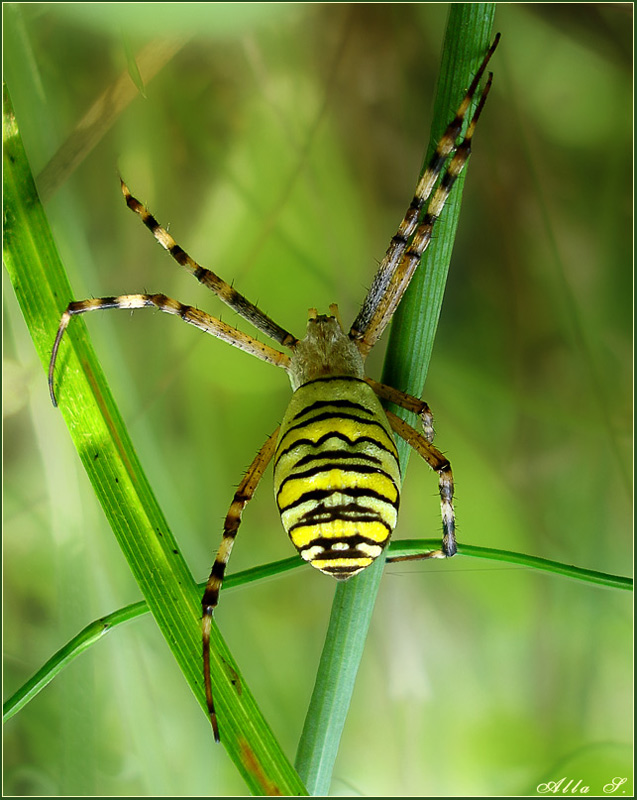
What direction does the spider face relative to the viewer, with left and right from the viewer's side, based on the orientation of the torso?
facing away from the viewer
